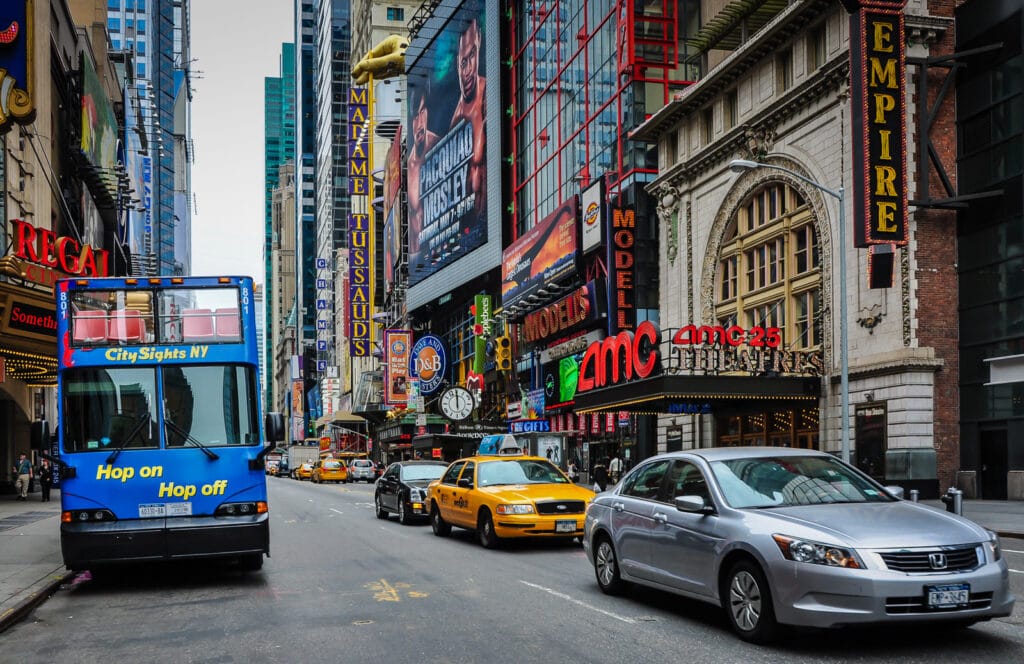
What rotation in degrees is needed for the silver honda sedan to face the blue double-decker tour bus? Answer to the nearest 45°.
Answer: approximately 180°

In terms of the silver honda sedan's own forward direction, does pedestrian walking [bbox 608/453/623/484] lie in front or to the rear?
to the rear

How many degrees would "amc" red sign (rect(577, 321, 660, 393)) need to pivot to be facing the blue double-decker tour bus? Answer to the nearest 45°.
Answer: approximately 45° to its left

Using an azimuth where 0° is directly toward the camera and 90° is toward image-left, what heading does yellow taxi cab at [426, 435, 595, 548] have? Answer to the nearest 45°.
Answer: approximately 315°

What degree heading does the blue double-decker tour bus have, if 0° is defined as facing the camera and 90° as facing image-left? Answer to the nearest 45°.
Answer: approximately 0°

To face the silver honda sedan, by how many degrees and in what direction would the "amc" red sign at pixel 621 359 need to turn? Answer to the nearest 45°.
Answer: approximately 45° to its left

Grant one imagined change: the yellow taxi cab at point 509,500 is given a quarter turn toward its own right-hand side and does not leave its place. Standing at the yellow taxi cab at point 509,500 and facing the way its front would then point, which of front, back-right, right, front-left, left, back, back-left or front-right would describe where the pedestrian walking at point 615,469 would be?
back-right
